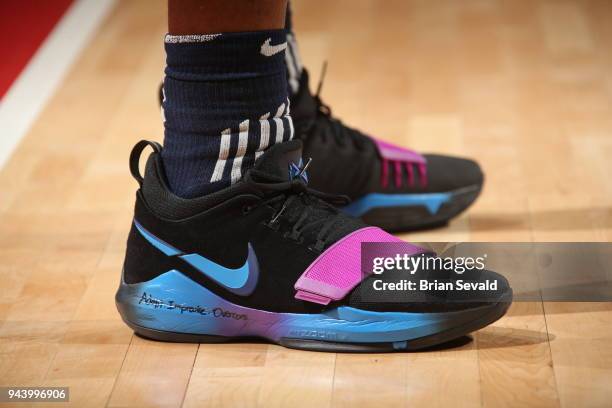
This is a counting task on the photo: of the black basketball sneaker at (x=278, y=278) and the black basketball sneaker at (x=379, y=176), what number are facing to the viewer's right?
2

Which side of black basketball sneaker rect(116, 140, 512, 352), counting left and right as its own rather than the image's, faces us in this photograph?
right

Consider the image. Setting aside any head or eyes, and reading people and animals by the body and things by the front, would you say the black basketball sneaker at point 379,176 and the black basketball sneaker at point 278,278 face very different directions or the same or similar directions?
same or similar directions

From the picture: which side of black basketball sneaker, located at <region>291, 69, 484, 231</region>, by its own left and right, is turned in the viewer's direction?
right
